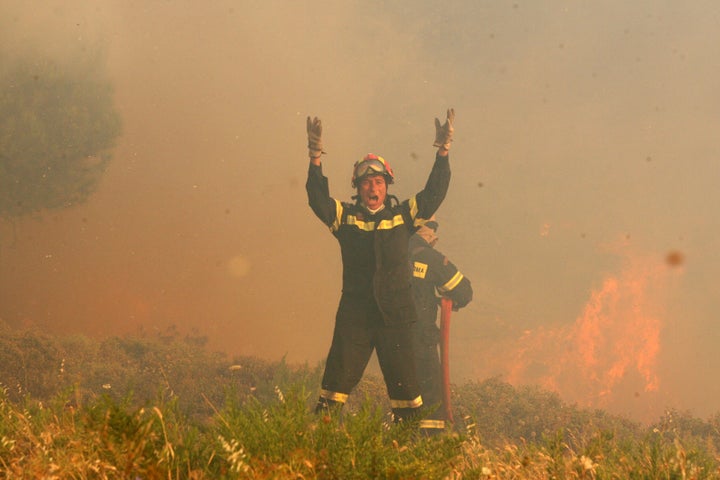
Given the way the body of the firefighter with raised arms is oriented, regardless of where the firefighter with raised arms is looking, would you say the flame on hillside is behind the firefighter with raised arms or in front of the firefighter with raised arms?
behind

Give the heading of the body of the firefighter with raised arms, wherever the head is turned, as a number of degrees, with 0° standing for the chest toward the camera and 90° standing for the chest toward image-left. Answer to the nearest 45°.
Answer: approximately 0°

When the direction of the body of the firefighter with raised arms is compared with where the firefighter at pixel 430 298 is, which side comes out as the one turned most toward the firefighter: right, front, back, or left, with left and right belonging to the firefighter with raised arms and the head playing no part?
back

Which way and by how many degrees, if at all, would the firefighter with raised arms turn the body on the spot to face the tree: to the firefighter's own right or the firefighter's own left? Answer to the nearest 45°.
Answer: approximately 135° to the firefighter's own right
